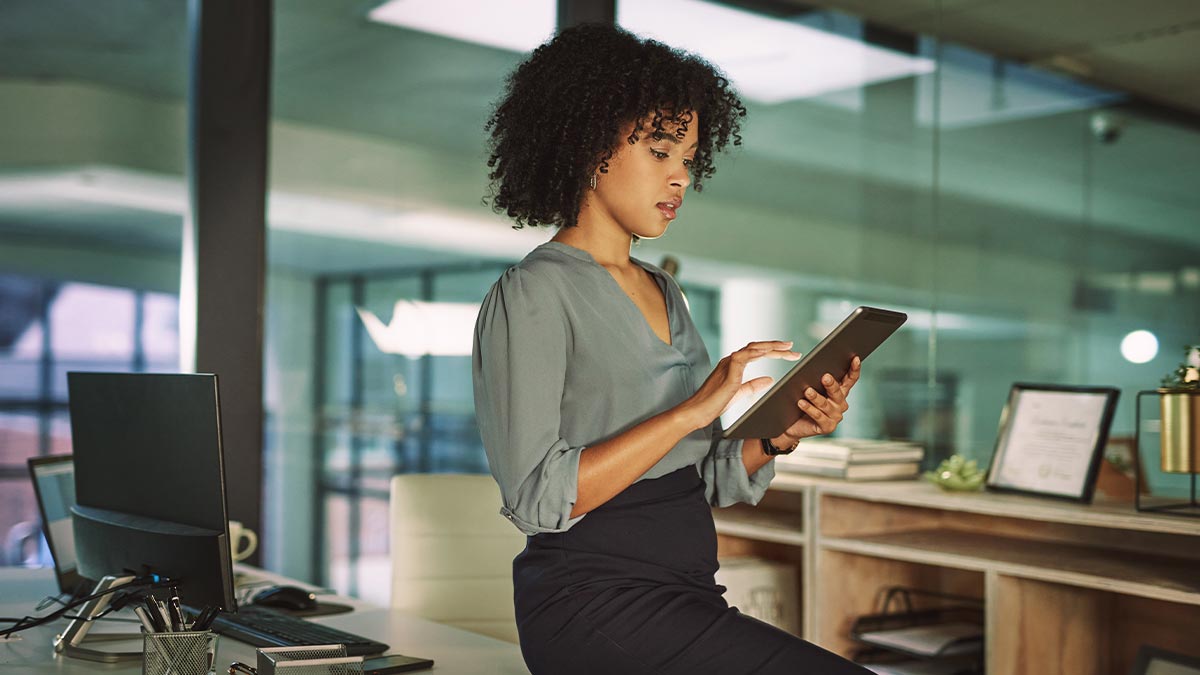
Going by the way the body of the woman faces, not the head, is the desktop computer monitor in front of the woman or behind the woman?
behind

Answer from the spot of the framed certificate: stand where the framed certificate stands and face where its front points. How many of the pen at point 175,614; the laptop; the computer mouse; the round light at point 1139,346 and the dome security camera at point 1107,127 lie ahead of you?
3

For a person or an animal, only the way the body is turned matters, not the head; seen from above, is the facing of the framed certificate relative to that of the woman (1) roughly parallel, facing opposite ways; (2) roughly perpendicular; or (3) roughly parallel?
roughly perpendicular

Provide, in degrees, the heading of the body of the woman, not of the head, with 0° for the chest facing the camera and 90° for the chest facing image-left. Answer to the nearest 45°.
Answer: approximately 315°

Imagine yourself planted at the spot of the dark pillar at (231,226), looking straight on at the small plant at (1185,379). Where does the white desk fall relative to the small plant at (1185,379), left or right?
right

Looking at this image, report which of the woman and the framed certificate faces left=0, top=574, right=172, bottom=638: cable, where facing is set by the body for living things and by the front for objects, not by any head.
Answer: the framed certificate

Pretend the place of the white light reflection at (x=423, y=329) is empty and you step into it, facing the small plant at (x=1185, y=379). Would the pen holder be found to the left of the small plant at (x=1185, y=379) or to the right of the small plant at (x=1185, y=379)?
right

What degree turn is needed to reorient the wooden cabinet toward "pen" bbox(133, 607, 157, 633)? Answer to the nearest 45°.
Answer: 0° — it already faces it

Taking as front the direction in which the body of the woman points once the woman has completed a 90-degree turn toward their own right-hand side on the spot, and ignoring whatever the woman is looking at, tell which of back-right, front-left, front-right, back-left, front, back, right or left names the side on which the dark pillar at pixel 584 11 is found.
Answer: back-right

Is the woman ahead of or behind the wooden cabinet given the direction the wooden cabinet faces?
ahead

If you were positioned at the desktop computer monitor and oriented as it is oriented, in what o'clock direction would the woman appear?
The woman is roughly at 3 o'clock from the desktop computer monitor.

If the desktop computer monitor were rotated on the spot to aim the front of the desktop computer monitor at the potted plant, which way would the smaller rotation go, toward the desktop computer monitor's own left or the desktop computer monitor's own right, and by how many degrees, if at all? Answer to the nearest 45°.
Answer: approximately 45° to the desktop computer monitor's own right

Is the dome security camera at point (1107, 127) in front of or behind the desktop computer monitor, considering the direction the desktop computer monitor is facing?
in front
